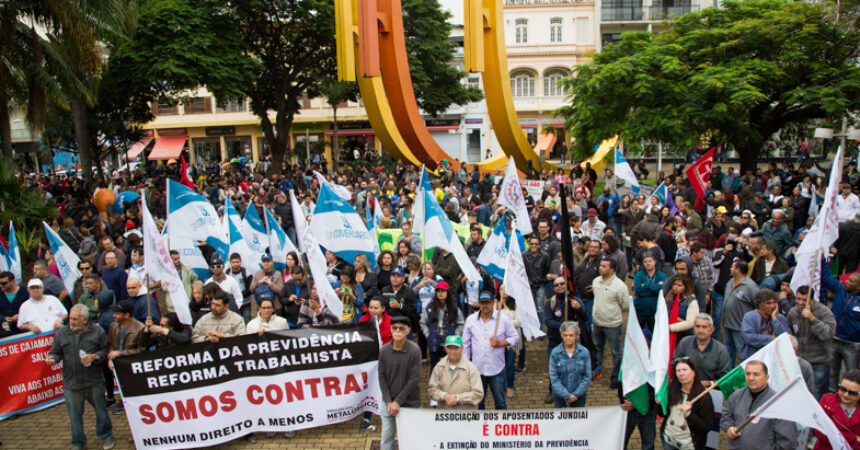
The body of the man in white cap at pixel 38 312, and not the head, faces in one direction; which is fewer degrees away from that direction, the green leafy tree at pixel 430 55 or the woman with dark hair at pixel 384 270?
the woman with dark hair

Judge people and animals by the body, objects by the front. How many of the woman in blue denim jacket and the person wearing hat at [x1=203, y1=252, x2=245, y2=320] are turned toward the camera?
2

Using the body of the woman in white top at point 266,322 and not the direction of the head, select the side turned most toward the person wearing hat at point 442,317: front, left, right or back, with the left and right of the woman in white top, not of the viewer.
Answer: left

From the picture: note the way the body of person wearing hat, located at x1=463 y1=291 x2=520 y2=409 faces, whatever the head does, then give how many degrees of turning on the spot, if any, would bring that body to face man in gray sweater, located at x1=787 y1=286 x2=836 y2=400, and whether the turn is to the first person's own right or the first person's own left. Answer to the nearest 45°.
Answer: approximately 90° to the first person's own left

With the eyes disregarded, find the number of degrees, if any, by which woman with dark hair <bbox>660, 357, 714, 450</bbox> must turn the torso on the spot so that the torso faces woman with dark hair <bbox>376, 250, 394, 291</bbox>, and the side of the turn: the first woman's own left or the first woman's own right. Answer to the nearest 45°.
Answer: approximately 90° to the first woman's own right

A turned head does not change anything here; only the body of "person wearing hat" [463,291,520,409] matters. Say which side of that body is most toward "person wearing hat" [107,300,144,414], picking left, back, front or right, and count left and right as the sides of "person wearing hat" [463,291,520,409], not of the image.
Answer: right
